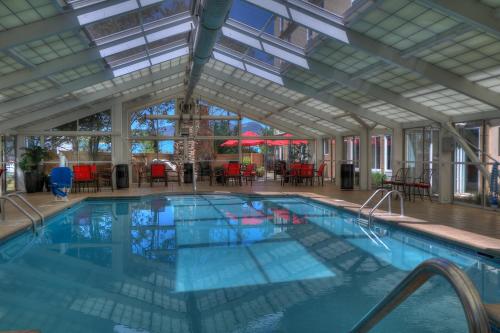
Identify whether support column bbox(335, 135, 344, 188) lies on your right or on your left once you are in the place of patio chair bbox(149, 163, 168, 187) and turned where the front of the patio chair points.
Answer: on your left

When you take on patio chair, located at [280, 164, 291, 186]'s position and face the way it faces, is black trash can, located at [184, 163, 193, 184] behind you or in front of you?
behind

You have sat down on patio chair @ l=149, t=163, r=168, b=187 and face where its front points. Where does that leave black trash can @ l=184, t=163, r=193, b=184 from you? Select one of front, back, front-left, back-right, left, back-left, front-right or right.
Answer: back-left

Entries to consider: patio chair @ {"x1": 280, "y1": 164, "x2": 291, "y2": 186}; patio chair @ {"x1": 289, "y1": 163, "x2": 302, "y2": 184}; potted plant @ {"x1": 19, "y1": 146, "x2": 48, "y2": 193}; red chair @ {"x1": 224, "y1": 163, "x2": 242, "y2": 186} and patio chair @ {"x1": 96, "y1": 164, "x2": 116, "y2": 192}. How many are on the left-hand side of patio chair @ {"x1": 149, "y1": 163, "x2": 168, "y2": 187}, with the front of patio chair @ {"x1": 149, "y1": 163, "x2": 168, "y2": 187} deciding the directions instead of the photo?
3

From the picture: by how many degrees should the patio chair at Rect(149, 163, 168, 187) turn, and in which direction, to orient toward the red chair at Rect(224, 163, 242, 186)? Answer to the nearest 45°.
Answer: approximately 90° to its left

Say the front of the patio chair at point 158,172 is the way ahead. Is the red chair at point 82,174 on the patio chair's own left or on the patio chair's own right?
on the patio chair's own right

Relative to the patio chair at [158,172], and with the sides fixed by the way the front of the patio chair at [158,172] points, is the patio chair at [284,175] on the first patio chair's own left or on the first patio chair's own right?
on the first patio chair's own left
